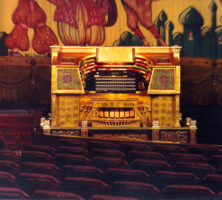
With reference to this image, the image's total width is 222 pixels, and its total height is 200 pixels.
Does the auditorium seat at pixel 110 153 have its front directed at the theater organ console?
yes

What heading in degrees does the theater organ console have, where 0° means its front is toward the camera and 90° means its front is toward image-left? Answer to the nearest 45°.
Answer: approximately 0°

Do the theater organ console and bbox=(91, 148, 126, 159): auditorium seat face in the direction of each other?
yes

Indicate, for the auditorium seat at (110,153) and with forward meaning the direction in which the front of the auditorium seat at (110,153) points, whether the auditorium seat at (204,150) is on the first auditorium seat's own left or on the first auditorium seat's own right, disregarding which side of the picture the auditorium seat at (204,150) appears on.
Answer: on the first auditorium seat's own right

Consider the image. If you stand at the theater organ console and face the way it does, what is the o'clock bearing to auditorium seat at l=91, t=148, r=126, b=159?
The auditorium seat is roughly at 12 o'clock from the theater organ console.

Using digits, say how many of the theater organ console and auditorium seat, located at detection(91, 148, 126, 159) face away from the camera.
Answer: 1

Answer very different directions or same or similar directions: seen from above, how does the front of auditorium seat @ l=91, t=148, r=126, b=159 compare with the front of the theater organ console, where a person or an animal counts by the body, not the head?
very different directions

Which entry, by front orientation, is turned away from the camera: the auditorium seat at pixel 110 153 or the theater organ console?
the auditorium seat

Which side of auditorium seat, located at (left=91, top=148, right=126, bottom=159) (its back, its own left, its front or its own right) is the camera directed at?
back
